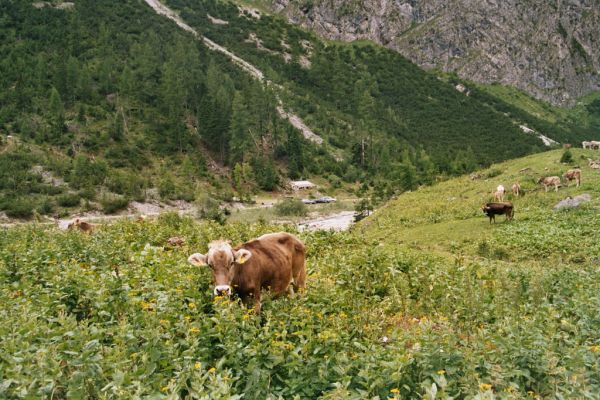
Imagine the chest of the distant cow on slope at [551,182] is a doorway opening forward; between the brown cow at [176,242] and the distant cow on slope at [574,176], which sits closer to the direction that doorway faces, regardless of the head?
the brown cow

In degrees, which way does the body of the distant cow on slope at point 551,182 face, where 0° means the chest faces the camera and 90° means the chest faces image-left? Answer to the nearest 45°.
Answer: approximately 90°

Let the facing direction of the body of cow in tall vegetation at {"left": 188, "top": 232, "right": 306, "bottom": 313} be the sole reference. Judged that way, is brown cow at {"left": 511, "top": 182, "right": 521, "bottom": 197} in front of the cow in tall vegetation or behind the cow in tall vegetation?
behind

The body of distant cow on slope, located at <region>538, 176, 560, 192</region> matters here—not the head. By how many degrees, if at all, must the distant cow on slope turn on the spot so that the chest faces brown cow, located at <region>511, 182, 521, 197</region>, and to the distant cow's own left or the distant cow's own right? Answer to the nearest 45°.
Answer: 0° — it already faces it

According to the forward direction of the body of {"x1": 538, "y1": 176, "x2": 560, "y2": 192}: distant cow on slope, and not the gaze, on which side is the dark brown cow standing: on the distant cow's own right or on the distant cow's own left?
on the distant cow's own left

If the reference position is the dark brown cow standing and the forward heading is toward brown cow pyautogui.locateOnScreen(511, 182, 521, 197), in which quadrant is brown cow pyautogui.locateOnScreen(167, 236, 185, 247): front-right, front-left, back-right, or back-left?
back-left

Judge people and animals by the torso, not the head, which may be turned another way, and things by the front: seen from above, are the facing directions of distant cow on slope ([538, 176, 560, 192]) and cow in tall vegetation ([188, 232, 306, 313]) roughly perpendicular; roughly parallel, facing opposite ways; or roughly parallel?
roughly perpendicular

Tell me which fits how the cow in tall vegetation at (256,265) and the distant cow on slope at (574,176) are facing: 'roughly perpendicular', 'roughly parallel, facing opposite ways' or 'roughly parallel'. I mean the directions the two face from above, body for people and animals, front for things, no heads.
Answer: roughly perpendicular

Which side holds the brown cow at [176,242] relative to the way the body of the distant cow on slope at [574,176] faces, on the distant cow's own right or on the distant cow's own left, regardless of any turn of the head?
on the distant cow's own left

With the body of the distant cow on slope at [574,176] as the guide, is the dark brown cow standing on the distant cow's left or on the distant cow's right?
on the distant cow's left

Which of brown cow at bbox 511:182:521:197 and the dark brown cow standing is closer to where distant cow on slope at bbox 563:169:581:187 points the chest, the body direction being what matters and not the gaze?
the brown cow

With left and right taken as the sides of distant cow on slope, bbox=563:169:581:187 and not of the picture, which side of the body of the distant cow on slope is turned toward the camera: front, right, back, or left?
left
